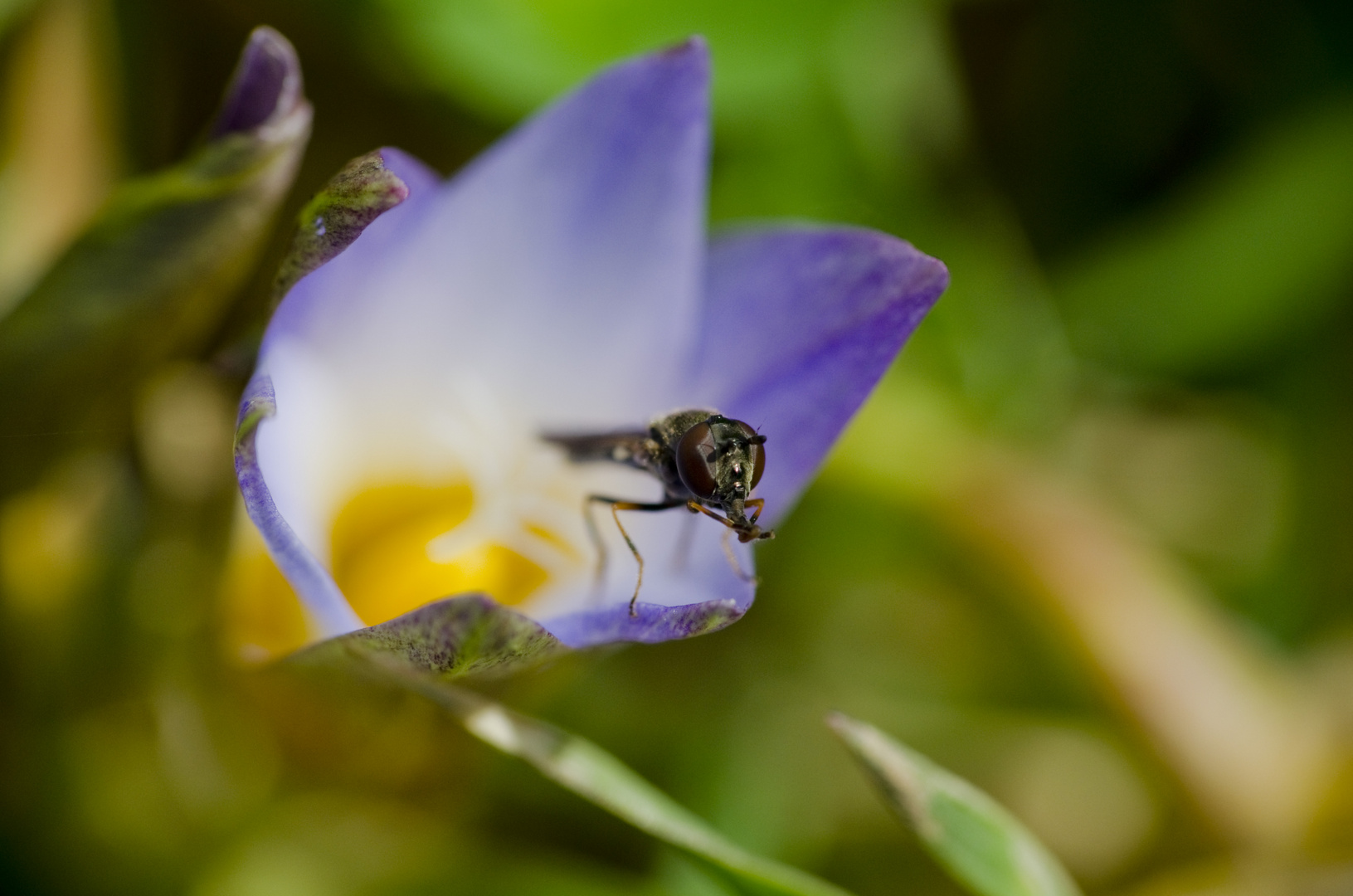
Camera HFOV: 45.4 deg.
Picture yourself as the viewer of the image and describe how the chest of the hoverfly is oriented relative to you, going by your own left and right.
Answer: facing the viewer and to the right of the viewer

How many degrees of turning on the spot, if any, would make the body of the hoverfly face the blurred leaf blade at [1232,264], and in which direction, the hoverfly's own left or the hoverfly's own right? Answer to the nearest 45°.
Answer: approximately 90° to the hoverfly's own left
